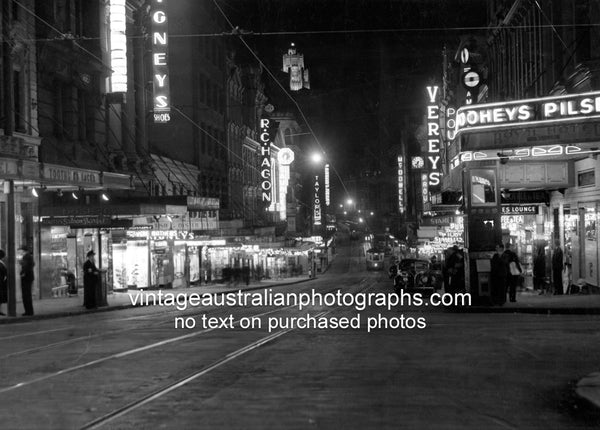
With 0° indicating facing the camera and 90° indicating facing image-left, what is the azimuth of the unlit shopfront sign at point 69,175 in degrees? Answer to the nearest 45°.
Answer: approximately 315°

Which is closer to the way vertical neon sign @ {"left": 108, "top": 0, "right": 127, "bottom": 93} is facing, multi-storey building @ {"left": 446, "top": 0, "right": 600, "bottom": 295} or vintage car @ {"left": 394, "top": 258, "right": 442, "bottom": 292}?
the multi-storey building

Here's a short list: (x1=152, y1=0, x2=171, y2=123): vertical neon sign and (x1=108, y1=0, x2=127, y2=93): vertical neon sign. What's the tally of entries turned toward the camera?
2

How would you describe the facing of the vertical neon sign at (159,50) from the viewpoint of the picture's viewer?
facing the viewer

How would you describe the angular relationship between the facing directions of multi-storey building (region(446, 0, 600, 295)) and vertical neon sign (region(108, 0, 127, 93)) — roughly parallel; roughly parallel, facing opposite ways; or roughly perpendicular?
roughly parallel

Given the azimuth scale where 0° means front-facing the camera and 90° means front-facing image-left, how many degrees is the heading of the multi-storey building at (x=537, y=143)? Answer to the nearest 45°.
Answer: approximately 45°

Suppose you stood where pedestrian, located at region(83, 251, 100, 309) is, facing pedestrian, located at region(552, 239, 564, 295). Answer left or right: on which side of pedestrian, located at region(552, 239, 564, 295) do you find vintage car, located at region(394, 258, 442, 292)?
left

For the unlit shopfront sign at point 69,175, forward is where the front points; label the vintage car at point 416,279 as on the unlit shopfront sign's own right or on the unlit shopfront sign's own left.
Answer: on the unlit shopfront sign's own left
